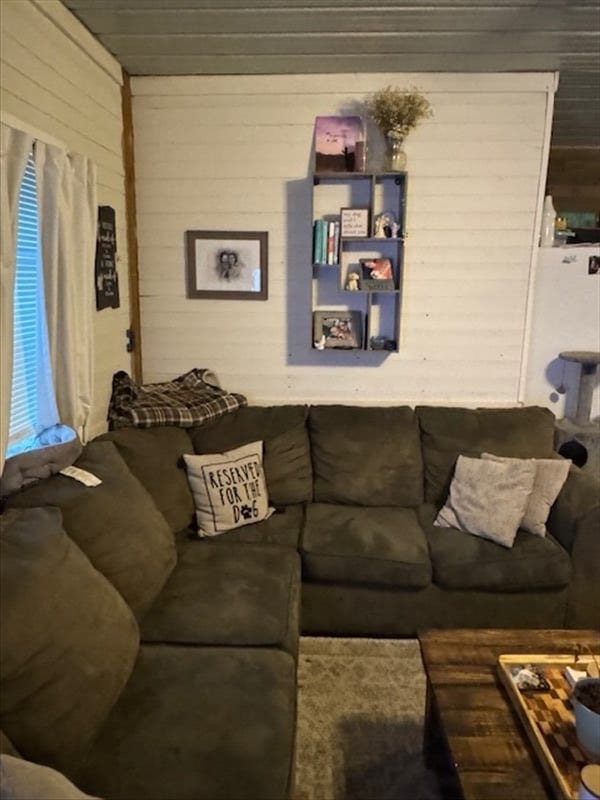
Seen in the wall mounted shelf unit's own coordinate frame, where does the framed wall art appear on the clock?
The framed wall art is roughly at 3 o'clock from the wall mounted shelf unit.

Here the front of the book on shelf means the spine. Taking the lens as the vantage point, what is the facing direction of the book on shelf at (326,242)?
facing the viewer

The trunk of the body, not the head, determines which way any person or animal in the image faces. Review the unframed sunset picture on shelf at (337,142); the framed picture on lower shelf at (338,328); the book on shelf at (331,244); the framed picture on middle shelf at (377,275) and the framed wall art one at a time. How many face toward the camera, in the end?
5

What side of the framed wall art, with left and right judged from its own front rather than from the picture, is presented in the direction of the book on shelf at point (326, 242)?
left

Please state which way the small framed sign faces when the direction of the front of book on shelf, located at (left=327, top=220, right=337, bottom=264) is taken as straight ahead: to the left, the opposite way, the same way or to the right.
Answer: the same way

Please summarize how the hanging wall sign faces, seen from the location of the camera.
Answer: facing the viewer and to the right of the viewer

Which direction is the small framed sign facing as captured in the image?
toward the camera

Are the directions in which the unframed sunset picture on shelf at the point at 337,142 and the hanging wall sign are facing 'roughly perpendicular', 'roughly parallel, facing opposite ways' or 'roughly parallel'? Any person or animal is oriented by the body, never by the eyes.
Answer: roughly perpendicular

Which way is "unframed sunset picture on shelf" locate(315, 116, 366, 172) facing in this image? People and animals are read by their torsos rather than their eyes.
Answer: toward the camera

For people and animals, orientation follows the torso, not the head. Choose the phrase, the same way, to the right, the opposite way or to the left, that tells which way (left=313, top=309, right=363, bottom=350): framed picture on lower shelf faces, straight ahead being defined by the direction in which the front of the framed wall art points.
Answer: the same way

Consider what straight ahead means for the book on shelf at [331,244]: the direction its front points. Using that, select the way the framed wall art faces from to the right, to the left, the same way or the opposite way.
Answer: the same way

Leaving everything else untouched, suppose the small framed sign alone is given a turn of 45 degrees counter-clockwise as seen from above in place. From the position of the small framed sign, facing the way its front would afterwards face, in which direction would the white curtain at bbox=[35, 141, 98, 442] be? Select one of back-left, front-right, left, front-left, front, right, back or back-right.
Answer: right

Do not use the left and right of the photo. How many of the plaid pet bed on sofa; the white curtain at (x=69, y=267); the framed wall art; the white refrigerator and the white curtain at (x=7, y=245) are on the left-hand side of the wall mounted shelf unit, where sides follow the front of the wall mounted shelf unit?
1
